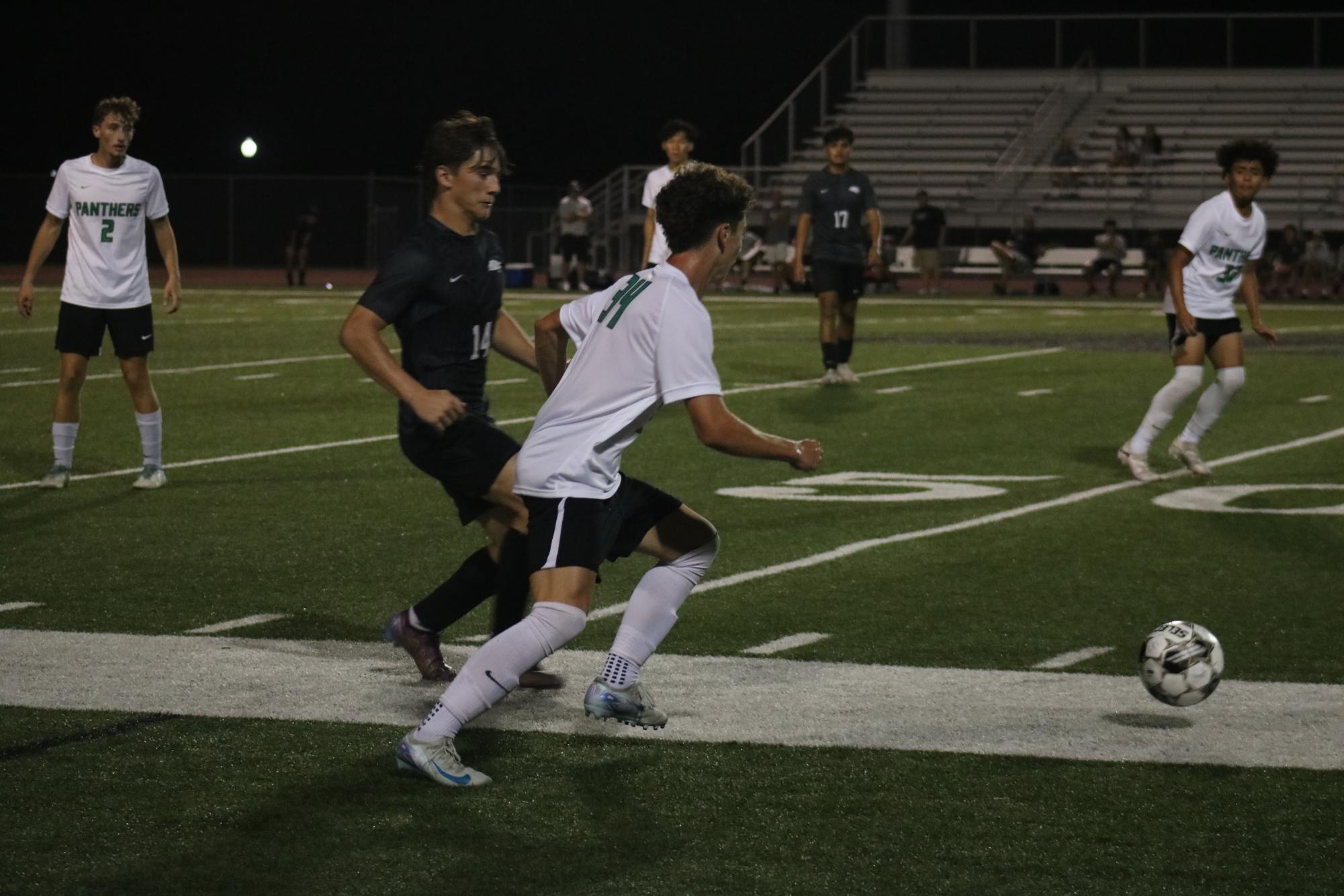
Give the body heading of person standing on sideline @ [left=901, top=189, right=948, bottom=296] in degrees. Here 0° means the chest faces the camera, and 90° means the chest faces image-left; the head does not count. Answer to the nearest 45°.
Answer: approximately 45°

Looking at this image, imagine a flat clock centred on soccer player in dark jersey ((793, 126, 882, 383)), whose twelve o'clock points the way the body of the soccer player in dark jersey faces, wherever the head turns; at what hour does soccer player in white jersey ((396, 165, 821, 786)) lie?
The soccer player in white jersey is roughly at 12 o'clock from the soccer player in dark jersey.

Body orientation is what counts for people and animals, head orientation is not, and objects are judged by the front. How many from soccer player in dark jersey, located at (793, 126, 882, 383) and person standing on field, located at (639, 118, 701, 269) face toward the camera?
2

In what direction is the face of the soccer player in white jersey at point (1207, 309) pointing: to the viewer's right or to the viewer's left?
to the viewer's left

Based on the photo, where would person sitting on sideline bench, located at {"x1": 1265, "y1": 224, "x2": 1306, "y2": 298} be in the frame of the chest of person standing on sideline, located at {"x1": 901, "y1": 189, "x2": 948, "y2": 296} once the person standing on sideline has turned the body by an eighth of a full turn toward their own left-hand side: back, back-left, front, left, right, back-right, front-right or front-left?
left

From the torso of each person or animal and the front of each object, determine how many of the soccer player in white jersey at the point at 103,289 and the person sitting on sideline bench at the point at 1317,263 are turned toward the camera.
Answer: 2

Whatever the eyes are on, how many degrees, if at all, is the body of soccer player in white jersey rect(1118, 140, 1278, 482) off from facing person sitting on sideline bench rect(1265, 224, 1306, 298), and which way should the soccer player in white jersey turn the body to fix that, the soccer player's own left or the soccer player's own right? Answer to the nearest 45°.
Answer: approximately 135° to the soccer player's own left

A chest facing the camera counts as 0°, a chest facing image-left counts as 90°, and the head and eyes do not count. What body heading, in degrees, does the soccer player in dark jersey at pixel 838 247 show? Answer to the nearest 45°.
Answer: approximately 0°

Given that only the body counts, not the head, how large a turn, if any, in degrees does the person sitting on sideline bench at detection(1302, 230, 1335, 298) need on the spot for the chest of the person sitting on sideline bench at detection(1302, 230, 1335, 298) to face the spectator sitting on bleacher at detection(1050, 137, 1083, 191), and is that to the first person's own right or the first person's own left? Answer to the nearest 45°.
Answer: approximately 135° to the first person's own right

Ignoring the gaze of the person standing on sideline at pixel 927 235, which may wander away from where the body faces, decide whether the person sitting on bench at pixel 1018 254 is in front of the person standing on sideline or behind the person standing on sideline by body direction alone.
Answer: behind
